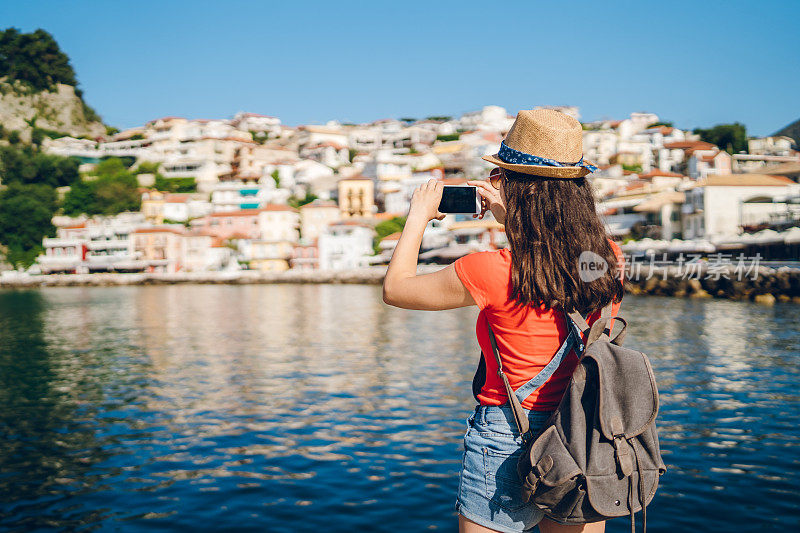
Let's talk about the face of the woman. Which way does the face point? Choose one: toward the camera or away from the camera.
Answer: away from the camera

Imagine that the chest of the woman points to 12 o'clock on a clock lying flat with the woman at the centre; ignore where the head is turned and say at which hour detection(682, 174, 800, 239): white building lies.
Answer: The white building is roughly at 2 o'clock from the woman.

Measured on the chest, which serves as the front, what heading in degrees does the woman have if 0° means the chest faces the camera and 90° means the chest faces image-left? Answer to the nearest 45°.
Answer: approximately 135°
